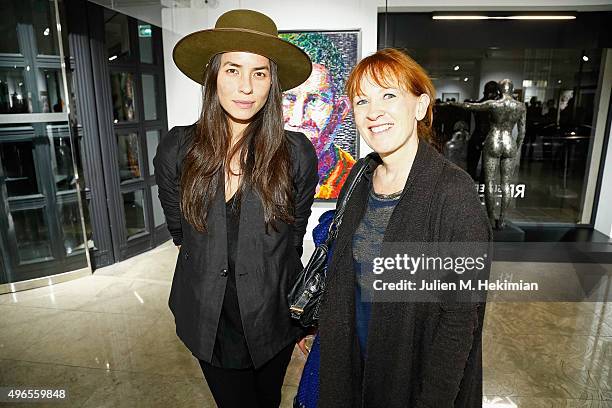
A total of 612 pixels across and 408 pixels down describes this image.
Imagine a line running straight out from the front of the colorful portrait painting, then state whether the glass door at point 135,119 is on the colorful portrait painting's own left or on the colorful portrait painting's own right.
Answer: on the colorful portrait painting's own right

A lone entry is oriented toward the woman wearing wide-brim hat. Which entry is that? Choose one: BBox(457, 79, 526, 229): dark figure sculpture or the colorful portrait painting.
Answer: the colorful portrait painting

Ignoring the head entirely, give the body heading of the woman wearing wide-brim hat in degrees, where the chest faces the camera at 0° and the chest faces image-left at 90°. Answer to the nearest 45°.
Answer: approximately 0°

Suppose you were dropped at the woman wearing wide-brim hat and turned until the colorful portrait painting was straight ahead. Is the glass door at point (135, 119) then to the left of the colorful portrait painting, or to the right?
left

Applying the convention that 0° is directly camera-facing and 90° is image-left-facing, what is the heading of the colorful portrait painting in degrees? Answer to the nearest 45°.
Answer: approximately 0°

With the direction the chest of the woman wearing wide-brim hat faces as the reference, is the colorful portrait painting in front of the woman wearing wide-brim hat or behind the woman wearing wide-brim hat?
behind

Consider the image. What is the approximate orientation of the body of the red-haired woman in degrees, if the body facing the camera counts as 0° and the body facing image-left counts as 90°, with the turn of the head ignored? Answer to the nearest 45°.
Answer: approximately 45°
